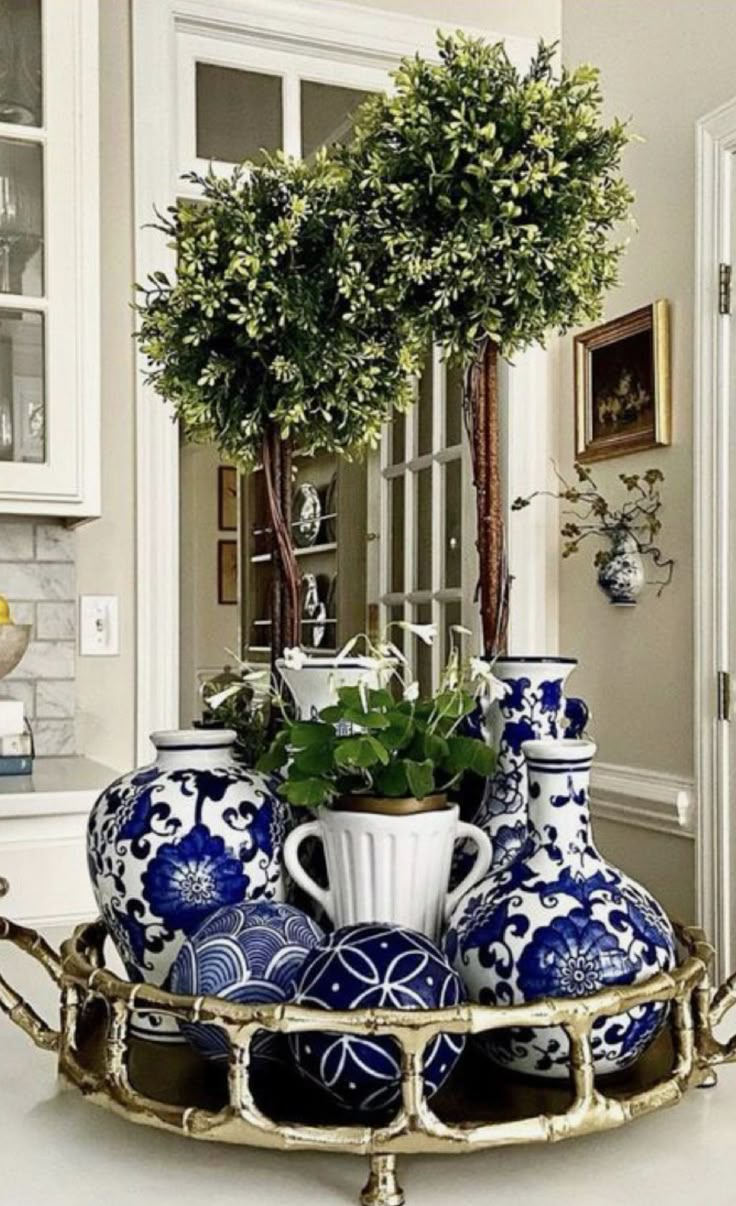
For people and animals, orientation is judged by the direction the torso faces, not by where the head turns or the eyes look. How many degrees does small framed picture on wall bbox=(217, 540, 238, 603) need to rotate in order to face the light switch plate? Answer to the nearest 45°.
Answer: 0° — it already faces it

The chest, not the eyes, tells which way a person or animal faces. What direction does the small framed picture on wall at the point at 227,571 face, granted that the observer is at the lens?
facing the viewer

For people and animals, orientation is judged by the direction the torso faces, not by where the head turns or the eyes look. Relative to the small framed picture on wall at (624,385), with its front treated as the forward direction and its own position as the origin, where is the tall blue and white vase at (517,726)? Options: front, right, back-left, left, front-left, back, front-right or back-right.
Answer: front-left

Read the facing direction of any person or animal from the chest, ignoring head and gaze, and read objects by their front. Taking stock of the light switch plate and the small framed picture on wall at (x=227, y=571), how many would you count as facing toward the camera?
2

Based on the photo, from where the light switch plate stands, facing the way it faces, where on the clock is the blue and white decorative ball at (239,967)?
The blue and white decorative ball is roughly at 12 o'clock from the light switch plate.

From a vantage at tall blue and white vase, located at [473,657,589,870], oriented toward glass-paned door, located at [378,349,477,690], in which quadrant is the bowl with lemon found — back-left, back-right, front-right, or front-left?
front-left

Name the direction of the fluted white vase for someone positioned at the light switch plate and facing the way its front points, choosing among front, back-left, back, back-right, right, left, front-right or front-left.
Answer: front

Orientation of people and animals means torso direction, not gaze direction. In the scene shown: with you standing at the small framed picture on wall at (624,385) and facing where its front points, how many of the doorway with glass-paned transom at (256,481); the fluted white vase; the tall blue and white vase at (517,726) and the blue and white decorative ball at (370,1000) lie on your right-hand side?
1

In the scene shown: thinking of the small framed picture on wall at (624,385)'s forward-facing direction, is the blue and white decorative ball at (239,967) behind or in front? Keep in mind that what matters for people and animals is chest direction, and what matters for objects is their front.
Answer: in front

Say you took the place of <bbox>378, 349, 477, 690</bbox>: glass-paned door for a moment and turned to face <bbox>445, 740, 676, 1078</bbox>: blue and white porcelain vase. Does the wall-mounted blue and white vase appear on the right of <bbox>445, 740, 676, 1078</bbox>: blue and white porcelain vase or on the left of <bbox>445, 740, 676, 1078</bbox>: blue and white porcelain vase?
left

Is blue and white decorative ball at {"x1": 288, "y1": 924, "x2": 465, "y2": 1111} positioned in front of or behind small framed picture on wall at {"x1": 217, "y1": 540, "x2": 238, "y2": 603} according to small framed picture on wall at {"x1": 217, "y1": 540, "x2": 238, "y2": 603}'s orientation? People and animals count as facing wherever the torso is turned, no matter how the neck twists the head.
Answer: in front

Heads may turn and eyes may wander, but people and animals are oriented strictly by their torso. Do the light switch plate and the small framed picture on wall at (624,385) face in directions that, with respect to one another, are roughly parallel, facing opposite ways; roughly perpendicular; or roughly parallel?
roughly perpendicular

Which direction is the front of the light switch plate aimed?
toward the camera
